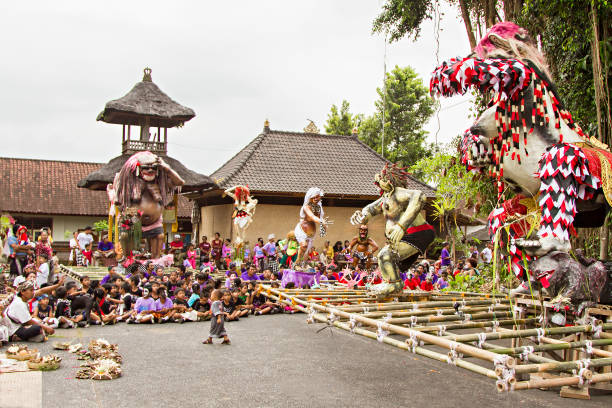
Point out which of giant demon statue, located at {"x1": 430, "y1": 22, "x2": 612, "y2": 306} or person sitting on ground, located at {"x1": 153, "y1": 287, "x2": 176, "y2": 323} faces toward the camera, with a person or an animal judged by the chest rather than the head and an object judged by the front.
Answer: the person sitting on ground

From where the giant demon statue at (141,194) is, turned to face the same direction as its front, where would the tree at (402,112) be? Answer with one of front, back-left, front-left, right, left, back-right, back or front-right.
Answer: back-left

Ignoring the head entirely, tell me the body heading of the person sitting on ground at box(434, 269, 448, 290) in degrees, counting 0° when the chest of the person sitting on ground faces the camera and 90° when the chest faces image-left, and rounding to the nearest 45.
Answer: approximately 45°

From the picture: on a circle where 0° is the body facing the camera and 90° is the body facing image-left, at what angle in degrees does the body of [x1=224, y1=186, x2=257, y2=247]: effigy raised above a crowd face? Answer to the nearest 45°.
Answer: approximately 0°

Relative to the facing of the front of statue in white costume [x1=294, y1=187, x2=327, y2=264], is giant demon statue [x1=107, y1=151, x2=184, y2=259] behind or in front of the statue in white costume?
behind

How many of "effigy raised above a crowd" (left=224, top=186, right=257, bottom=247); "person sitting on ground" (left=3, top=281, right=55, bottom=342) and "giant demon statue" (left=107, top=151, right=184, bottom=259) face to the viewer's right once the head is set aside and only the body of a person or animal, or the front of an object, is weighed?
1

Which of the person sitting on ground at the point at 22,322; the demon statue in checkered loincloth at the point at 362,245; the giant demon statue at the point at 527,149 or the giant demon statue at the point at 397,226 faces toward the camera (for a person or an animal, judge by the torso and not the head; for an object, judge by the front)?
the demon statue in checkered loincloth

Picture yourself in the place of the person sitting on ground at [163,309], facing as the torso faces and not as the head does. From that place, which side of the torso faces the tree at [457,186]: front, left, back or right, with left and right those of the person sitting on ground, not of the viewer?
left

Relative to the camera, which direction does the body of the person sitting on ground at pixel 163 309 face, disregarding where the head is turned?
toward the camera

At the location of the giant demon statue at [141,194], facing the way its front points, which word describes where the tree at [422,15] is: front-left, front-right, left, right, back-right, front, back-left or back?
left

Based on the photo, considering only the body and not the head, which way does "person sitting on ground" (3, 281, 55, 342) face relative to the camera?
to the viewer's right

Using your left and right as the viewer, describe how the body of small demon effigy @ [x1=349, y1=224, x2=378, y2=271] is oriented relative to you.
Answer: facing the viewer

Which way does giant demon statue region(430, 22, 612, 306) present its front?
to the viewer's left

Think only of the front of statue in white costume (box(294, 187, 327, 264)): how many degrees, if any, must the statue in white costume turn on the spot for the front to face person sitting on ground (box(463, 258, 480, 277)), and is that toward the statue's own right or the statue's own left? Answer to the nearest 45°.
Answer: approximately 90° to the statue's own left
